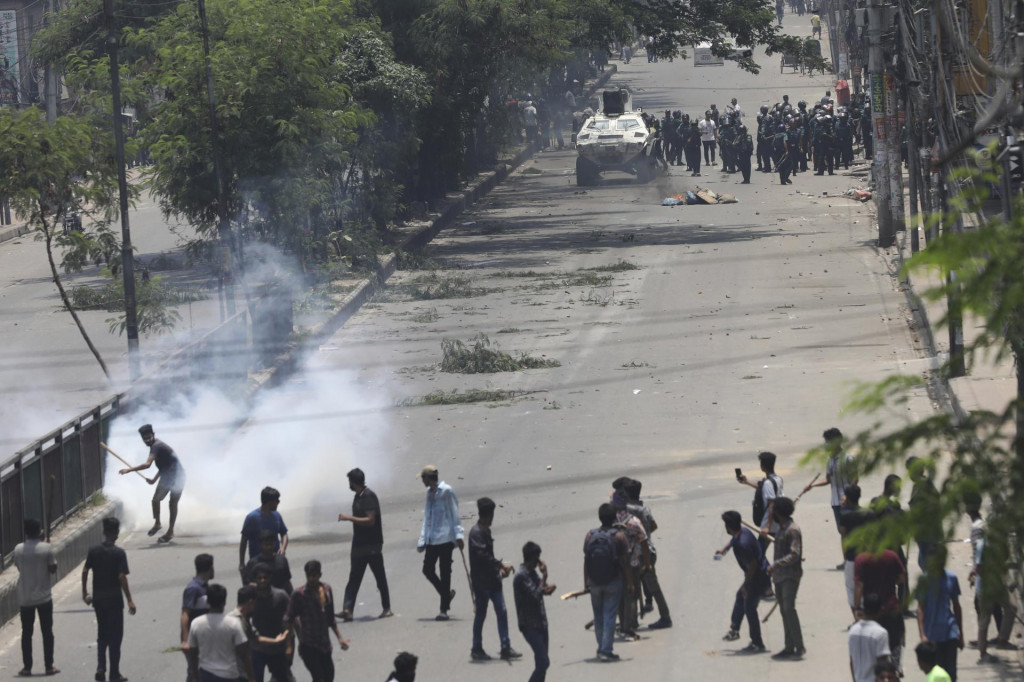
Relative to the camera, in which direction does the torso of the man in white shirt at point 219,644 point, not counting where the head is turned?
away from the camera

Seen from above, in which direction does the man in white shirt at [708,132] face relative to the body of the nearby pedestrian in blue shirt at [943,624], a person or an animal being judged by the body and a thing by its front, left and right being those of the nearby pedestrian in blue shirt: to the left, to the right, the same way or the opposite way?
the opposite way

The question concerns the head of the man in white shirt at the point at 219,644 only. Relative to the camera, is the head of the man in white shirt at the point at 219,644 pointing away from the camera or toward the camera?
away from the camera

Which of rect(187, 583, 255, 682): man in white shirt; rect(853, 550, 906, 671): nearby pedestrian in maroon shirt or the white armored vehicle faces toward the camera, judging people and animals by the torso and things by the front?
the white armored vehicle

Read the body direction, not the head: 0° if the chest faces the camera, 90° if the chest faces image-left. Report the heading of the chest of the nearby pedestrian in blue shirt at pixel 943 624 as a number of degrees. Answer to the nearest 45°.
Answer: approximately 180°

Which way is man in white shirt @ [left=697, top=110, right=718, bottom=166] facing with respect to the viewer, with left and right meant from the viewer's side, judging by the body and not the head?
facing the viewer

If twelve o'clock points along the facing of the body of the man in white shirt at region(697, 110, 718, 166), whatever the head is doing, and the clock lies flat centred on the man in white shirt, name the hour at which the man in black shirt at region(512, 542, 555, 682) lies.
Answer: The man in black shirt is roughly at 12 o'clock from the man in white shirt.

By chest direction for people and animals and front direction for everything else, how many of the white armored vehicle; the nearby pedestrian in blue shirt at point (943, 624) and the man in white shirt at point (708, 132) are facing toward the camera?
2

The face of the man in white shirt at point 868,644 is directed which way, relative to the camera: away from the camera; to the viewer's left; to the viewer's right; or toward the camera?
away from the camera

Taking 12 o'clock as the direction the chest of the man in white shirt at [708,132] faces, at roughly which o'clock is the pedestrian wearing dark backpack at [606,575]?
The pedestrian wearing dark backpack is roughly at 12 o'clock from the man in white shirt.

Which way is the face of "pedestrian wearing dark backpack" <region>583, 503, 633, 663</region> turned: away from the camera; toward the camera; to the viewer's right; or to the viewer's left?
away from the camera

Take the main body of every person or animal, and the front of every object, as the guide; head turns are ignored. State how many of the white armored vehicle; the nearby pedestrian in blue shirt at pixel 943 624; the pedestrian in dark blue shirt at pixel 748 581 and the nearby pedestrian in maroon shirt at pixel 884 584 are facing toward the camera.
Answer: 1

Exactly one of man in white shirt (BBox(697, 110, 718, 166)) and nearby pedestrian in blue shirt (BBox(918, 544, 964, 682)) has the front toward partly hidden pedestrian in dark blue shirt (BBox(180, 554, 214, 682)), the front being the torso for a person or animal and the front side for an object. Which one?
the man in white shirt

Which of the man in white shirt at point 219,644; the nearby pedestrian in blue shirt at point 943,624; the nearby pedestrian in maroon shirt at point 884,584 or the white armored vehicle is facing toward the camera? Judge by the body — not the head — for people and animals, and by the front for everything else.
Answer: the white armored vehicle

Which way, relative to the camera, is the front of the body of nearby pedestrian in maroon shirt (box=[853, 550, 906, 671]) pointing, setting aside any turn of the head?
away from the camera

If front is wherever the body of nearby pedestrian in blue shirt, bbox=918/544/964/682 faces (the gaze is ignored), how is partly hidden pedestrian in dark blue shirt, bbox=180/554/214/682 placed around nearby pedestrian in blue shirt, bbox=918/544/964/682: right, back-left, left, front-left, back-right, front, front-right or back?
left

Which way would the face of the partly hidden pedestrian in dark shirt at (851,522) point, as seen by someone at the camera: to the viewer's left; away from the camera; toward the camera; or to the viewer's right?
away from the camera

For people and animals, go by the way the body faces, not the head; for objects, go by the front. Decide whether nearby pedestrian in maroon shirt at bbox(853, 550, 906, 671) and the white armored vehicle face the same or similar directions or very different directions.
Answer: very different directions

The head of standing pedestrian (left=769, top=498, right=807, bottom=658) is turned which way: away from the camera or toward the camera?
away from the camera

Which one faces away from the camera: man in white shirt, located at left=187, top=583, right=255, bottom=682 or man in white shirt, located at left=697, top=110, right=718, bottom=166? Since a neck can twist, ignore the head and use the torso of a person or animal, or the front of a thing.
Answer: man in white shirt, located at left=187, top=583, right=255, bottom=682

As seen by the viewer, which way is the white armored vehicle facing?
toward the camera
